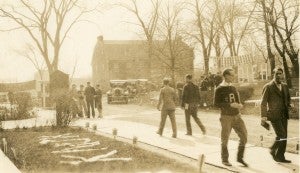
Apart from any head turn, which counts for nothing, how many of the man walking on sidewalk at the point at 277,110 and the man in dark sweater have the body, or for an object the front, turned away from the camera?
0

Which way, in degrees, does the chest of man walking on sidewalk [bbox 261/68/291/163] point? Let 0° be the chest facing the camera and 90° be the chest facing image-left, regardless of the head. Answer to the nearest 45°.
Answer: approximately 315°

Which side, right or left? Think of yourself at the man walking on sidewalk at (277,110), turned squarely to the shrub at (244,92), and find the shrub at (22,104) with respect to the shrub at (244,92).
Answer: left

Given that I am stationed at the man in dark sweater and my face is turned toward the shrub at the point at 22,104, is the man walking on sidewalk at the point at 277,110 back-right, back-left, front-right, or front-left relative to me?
back-right

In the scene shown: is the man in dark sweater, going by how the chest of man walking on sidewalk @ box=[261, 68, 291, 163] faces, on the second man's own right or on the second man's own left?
on the second man's own right

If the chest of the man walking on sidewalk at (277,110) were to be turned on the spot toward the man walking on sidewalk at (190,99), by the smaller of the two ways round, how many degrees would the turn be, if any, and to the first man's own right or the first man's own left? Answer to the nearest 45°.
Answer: approximately 180°
